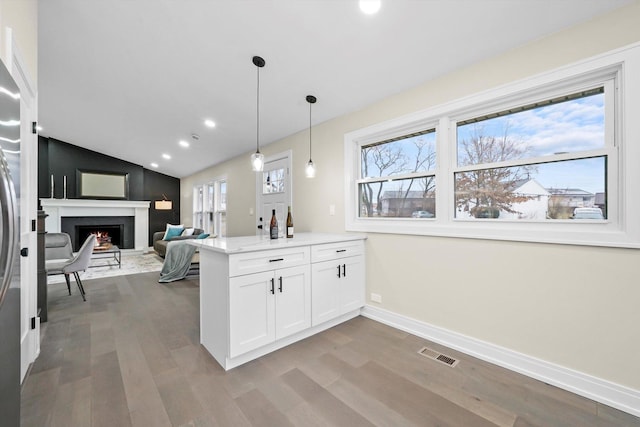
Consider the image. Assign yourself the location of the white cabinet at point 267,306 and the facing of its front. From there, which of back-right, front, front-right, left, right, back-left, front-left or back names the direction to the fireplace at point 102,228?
back

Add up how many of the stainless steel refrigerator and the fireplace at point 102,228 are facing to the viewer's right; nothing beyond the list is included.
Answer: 1

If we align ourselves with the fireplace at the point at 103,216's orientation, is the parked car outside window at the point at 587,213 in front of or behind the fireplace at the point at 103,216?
in front

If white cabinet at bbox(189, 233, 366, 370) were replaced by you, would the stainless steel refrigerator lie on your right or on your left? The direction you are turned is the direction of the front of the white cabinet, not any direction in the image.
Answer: on your right

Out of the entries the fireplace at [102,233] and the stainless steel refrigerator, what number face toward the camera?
1

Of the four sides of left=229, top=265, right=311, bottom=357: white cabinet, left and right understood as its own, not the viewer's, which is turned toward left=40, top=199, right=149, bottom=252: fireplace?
back

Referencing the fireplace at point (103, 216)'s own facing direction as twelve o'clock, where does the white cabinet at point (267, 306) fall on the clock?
The white cabinet is roughly at 12 o'clock from the fireplace.

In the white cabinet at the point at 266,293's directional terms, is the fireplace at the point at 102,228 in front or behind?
behind

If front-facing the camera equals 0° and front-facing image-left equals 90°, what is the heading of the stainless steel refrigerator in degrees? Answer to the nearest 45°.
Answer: approximately 270°

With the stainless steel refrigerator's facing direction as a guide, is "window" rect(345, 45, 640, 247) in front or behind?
in front
